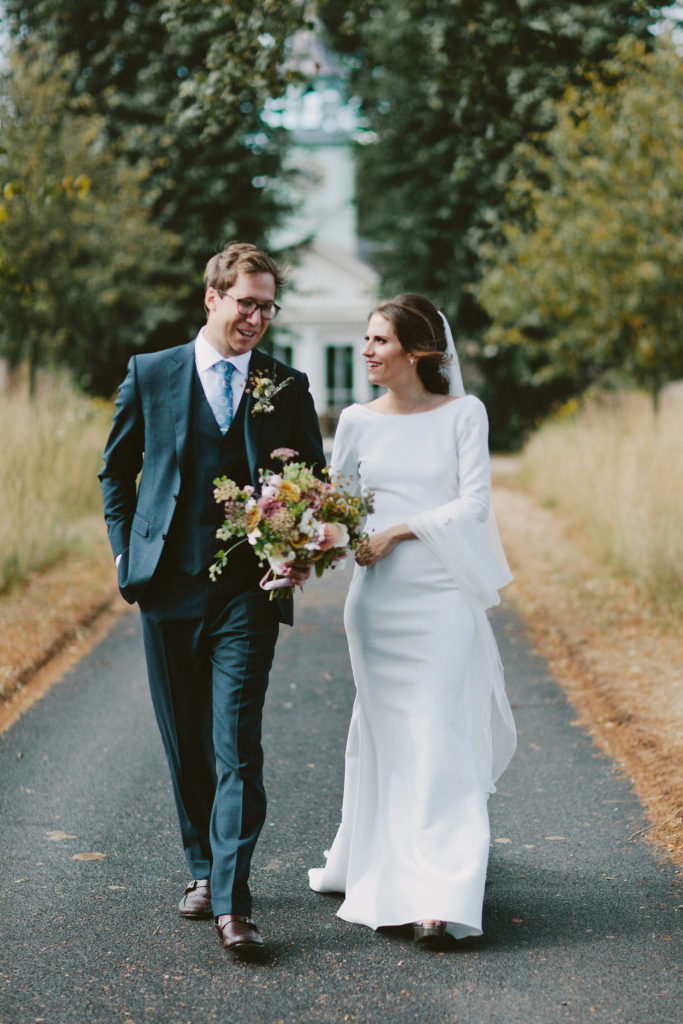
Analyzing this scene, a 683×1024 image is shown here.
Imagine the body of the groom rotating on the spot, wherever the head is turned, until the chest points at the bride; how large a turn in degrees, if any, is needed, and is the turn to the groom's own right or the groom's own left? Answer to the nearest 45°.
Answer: approximately 90° to the groom's own left

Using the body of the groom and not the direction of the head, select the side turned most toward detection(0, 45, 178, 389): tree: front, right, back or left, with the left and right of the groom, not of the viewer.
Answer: back

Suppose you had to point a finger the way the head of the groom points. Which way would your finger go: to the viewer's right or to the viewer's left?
to the viewer's right

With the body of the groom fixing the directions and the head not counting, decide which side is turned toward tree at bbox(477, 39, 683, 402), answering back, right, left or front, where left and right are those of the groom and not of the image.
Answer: back

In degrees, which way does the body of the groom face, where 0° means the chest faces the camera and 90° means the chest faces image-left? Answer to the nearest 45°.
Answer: approximately 0°

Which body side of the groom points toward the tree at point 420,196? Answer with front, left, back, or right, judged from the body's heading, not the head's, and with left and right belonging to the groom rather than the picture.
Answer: back

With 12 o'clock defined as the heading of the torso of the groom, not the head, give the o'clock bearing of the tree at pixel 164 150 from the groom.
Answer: The tree is roughly at 6 o'clock from the groom.
